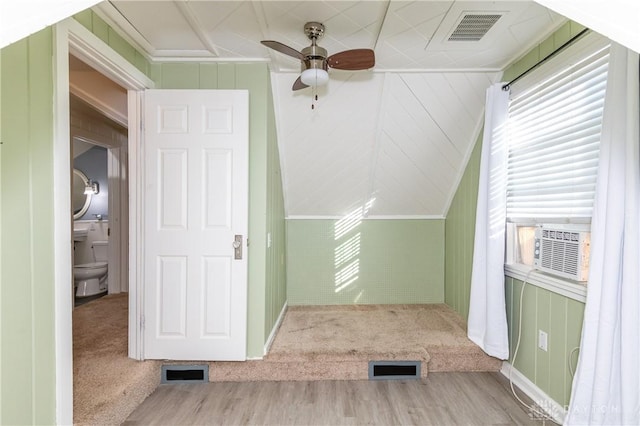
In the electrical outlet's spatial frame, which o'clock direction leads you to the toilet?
The toilet is roughly at 1 o'clock from the electrical outlet.

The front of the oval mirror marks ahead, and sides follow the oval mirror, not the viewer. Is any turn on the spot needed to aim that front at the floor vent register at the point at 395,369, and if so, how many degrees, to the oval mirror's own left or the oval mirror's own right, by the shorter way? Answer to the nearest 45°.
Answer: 0° — it already faces it

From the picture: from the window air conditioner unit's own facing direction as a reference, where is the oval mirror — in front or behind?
in front

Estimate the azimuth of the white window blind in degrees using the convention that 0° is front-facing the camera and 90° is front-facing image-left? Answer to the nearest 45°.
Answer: approximately 45°

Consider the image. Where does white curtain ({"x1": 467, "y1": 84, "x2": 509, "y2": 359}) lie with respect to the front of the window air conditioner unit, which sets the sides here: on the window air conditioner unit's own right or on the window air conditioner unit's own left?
on the window air conditioner unit's own right

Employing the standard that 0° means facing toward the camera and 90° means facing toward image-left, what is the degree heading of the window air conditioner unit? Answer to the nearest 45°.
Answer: approximately 45°

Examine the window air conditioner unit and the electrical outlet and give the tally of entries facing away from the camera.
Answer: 0

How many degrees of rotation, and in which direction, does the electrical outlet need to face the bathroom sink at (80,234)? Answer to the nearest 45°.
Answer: approximately 45° to its right

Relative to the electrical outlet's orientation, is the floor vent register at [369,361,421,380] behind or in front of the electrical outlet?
in front
